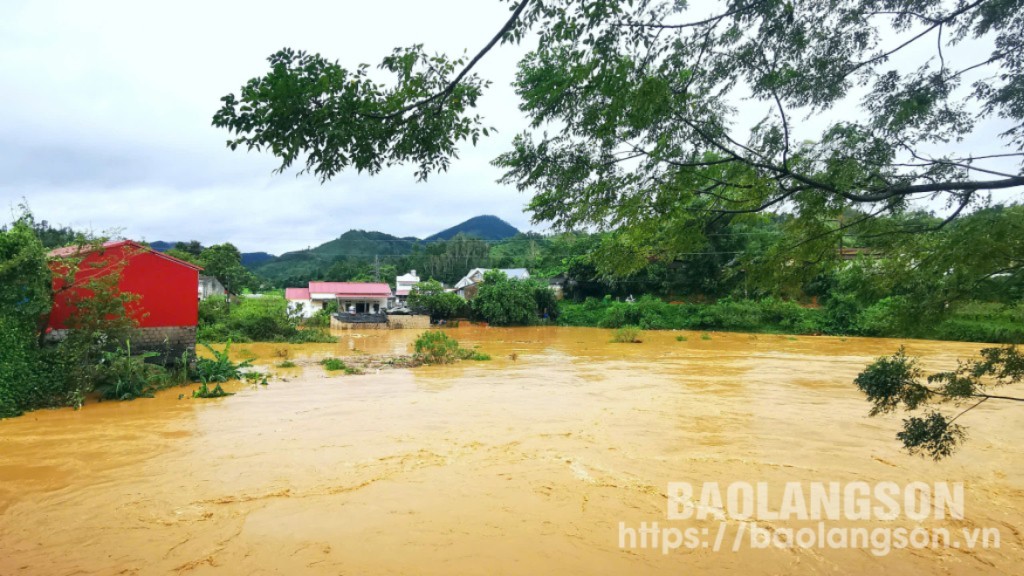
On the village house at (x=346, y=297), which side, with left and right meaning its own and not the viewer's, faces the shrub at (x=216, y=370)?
front

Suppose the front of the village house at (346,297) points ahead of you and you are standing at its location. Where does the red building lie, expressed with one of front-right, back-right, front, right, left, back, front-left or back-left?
front

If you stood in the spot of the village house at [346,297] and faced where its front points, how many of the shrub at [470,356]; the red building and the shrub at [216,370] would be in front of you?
3

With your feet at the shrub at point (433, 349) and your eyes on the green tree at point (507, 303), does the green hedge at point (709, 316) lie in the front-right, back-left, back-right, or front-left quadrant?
front-right

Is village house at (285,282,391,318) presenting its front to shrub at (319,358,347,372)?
yes

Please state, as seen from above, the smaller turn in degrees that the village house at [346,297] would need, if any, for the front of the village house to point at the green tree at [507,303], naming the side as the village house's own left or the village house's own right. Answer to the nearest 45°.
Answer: approximately 45° to the village house's own left

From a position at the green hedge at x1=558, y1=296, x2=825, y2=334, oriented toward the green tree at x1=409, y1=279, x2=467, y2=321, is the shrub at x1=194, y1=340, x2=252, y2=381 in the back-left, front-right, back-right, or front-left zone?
front-left

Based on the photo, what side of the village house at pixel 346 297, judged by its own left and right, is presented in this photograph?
front

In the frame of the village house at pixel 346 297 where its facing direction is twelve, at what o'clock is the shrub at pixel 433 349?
The shrub is roughly at 12 o'clock from the village house.

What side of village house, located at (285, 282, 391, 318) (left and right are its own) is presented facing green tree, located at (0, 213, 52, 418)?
front
